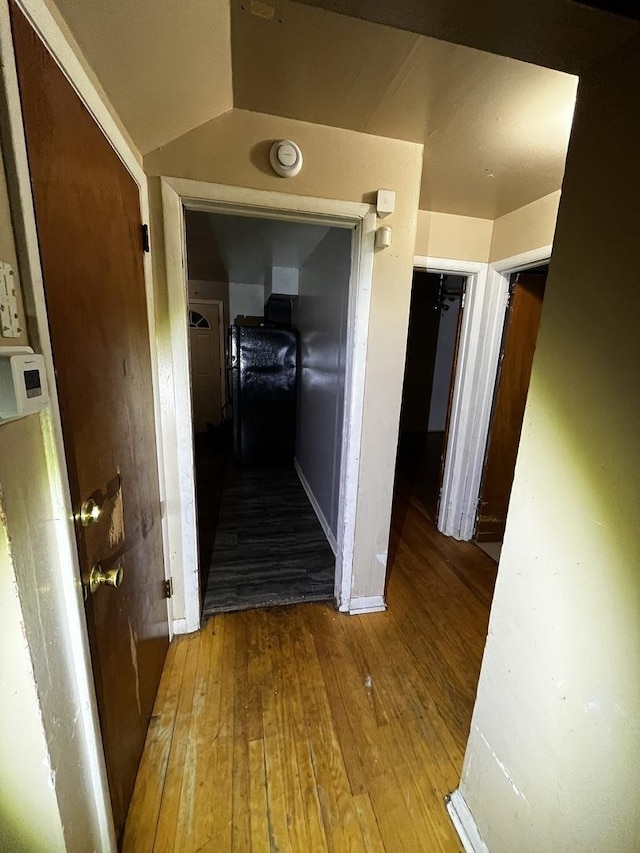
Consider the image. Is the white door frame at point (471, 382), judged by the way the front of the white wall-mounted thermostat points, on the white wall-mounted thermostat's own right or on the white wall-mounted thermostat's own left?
on the white wall-mounted thermostat's own left

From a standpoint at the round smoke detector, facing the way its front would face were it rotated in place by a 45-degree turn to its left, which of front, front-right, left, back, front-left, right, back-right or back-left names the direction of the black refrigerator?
back-left

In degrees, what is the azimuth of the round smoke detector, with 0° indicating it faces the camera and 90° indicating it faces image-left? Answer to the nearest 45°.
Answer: approximately 0°

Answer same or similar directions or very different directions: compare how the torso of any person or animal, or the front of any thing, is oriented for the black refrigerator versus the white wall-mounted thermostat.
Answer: very different directions
